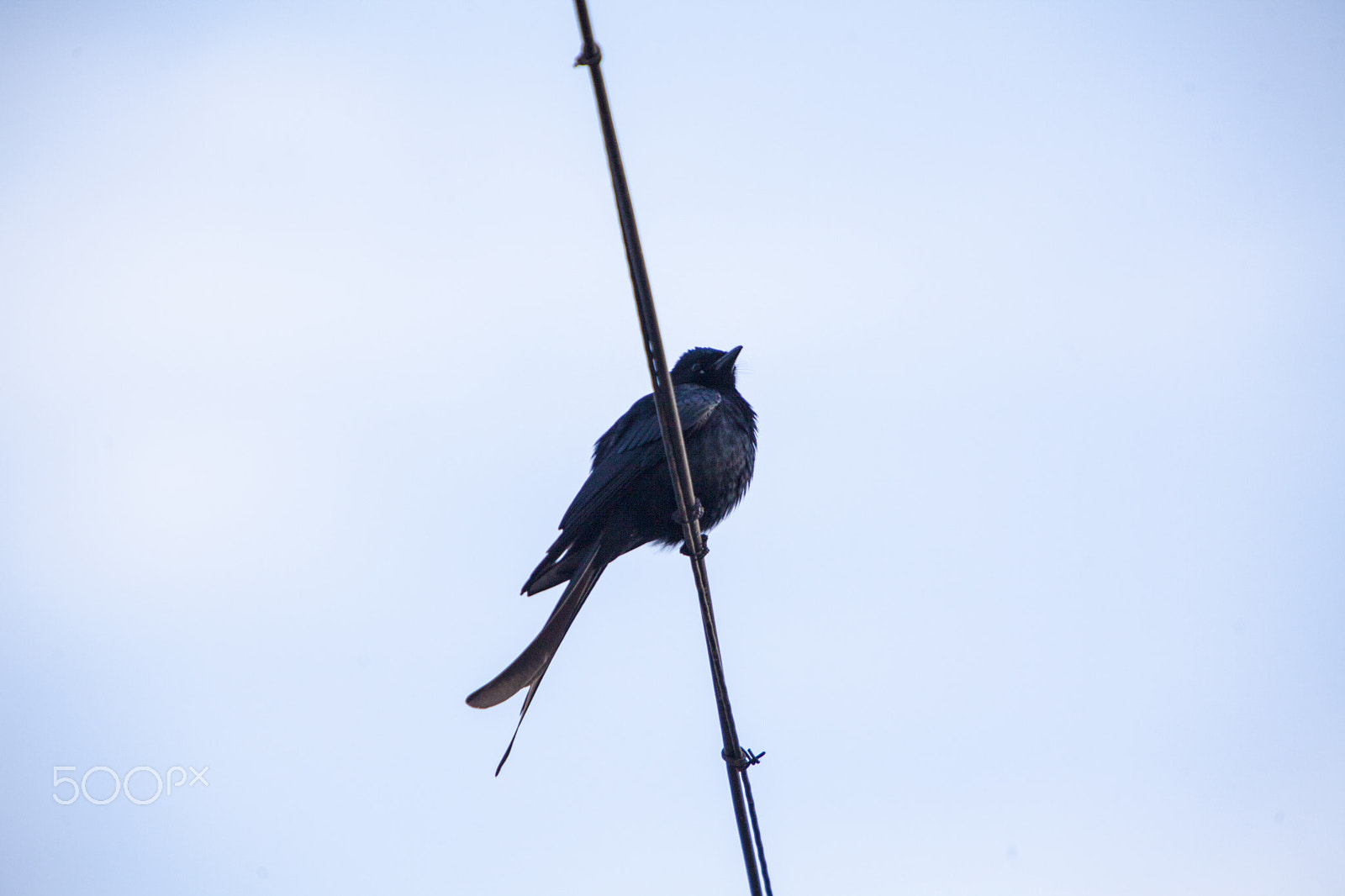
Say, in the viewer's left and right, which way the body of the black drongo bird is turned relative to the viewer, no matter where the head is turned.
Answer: facing to the right of the viewer
